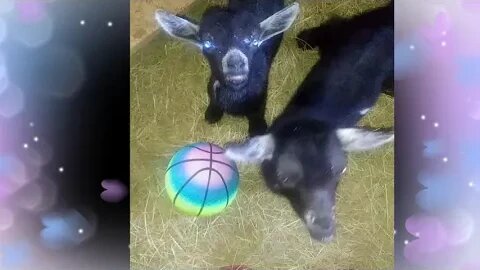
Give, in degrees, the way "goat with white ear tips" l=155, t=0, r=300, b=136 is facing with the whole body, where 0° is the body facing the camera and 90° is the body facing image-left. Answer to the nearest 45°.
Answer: approximately 0°
